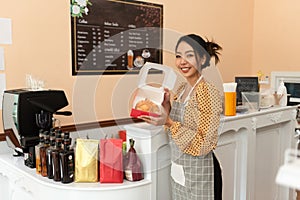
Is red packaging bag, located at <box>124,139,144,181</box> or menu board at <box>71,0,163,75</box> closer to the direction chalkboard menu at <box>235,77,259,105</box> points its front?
the red packaging bag

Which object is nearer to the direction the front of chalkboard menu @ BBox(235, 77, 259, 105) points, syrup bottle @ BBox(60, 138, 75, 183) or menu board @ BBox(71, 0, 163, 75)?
the syrup bottle

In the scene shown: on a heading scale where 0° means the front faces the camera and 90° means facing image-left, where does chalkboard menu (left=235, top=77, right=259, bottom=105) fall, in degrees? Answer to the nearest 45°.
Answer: approximately 0°

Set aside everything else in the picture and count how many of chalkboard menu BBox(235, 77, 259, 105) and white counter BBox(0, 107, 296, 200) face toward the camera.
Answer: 2

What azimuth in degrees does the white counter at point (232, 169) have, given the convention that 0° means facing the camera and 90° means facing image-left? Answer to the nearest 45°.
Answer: approximately 0°

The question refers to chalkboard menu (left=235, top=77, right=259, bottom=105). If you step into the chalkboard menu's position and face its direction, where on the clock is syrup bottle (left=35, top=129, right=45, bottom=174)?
The syrup bottle is roughly at 1 o'clock from the chalkboard menu.

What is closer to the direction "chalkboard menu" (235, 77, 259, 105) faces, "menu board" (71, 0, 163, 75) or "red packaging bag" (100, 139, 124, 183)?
the red packaging bag
